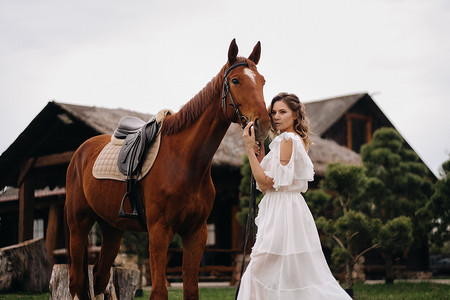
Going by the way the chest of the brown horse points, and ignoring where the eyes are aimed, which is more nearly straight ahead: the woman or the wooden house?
the woman

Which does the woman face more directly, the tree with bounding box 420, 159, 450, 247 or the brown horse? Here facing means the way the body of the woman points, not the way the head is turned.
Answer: the brown horse

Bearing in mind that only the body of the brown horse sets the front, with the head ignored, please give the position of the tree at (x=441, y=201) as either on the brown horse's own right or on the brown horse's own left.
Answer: on the brown horse's own left

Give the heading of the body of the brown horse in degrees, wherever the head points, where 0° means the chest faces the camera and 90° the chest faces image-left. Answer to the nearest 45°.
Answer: approximately 315°

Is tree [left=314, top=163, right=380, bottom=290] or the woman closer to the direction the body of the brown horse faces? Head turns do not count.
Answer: the woman

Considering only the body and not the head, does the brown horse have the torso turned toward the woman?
yes
